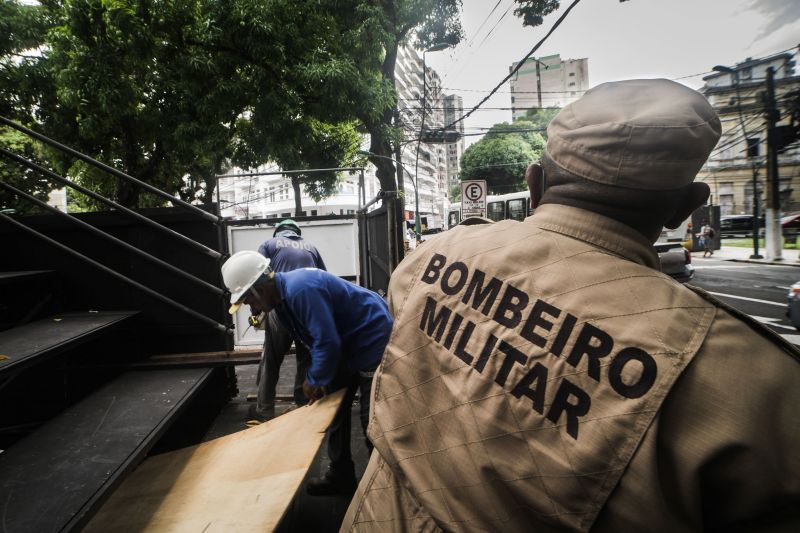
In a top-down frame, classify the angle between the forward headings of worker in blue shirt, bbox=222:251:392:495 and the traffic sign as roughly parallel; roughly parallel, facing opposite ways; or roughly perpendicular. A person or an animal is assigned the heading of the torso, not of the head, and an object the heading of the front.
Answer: roughly perpendicular

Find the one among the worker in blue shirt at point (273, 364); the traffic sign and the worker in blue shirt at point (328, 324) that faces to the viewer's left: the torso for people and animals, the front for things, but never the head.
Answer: the worker in blue shirt at point (328, 324)

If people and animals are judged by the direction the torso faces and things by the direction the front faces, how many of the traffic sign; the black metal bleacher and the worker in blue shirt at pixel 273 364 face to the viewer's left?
0

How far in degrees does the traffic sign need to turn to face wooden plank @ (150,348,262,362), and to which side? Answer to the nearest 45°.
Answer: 0° — it already faces it

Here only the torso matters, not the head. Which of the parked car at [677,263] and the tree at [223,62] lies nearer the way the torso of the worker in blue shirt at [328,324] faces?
the tree

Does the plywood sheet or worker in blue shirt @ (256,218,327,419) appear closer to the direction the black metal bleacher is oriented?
the plywood sheet

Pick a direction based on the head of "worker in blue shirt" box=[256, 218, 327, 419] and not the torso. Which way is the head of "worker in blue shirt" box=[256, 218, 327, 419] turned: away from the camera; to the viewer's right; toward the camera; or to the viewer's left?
away from the camera

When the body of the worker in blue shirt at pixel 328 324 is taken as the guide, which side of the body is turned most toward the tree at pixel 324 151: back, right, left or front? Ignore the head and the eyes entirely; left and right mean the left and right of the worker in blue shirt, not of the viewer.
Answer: right

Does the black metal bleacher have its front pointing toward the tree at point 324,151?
no

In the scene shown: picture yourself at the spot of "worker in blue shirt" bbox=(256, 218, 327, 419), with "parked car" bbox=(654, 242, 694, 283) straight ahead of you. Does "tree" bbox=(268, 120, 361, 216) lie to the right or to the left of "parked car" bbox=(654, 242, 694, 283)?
left

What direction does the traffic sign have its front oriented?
toward the camera

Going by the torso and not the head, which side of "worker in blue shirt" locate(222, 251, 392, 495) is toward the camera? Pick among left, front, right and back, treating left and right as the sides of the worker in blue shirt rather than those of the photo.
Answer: left

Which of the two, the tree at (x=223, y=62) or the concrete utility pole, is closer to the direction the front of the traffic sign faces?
the tree

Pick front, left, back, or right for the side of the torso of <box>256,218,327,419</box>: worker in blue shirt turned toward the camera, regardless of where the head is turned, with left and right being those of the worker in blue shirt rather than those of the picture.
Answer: back

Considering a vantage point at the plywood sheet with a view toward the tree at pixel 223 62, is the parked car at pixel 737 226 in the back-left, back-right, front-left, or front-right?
front-right

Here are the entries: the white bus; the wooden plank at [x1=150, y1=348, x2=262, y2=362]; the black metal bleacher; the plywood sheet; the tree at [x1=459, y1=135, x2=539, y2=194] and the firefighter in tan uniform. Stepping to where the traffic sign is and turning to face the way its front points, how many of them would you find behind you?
2

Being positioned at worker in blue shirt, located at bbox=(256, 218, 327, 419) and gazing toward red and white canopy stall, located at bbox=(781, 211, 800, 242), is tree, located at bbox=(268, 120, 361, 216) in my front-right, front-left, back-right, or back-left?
front-left

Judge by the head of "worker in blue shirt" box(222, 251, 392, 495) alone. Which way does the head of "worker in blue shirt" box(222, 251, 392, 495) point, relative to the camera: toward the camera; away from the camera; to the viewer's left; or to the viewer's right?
to the viewer's left
